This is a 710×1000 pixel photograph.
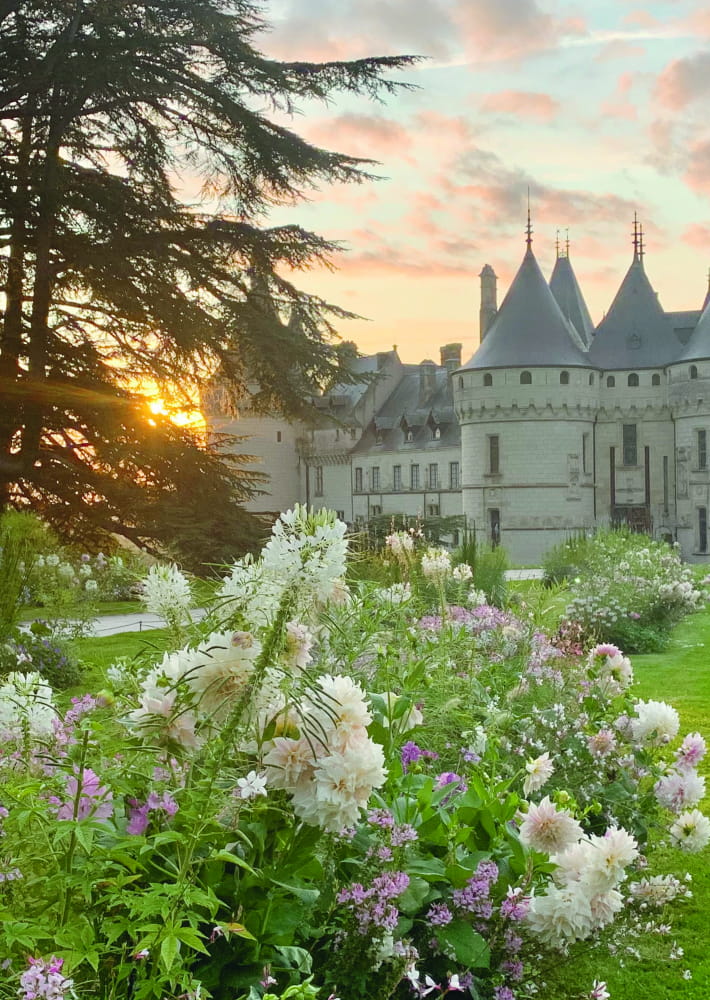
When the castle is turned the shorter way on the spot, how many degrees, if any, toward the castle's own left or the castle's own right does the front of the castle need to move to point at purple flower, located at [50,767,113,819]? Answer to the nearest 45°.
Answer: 0° — it already faces it

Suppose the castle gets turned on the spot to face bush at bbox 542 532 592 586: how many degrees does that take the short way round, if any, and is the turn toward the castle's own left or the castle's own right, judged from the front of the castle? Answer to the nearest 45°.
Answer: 0° — it already faces it

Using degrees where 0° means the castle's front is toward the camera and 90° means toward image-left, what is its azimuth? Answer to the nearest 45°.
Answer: approximately 0°

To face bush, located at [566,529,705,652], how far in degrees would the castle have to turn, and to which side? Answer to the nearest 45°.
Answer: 0° — it already faces it
